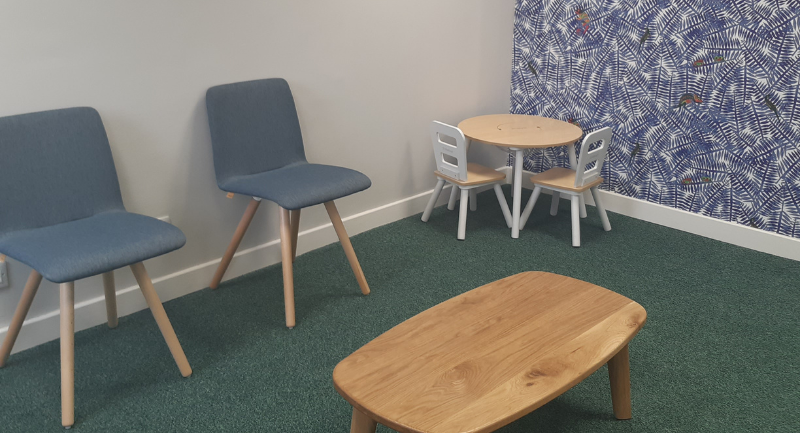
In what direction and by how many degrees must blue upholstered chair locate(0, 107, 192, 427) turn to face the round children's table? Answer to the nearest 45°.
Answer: approximately 45° to its left

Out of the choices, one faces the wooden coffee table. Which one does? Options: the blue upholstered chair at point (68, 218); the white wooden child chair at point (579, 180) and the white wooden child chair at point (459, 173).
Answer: the blue upholstered chair

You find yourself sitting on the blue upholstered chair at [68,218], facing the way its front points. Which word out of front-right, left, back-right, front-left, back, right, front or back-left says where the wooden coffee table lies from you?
front

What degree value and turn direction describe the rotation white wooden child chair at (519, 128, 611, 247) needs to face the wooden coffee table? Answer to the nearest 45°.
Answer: approximately 135° to its left

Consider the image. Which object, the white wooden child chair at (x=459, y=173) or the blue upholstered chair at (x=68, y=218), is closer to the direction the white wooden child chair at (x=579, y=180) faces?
the white wooden child chair

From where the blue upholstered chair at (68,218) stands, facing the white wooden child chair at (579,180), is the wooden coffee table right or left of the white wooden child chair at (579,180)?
right

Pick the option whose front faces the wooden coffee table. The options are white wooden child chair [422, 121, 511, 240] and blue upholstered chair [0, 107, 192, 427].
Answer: the blue upholstered chair

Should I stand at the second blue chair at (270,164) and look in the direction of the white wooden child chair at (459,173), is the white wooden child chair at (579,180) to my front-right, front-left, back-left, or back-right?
front-right

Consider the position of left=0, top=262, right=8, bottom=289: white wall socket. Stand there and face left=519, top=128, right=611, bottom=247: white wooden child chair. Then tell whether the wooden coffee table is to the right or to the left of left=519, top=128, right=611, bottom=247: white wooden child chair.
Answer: right

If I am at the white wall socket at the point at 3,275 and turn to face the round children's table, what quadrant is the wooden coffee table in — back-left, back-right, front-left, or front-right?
front-right

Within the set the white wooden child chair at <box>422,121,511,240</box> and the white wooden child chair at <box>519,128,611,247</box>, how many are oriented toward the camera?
0

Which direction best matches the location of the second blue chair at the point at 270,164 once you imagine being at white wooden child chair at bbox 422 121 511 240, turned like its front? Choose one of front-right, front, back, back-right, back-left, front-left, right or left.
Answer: back

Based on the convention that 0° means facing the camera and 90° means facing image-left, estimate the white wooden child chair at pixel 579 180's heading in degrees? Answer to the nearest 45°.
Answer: approximately 135°

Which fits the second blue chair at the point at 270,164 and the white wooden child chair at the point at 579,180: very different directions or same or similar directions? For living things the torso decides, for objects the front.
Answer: very different directions

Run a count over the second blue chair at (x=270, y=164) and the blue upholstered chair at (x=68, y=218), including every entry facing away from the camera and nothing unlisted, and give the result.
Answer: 0

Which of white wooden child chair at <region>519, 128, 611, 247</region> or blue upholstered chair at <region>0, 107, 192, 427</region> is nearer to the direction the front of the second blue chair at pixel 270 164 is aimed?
the white wooden child chair

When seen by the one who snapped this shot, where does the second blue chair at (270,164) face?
facing the viewer and to the right of the viewer

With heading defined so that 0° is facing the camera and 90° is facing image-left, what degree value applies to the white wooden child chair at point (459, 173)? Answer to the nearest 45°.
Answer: approximately 225°
